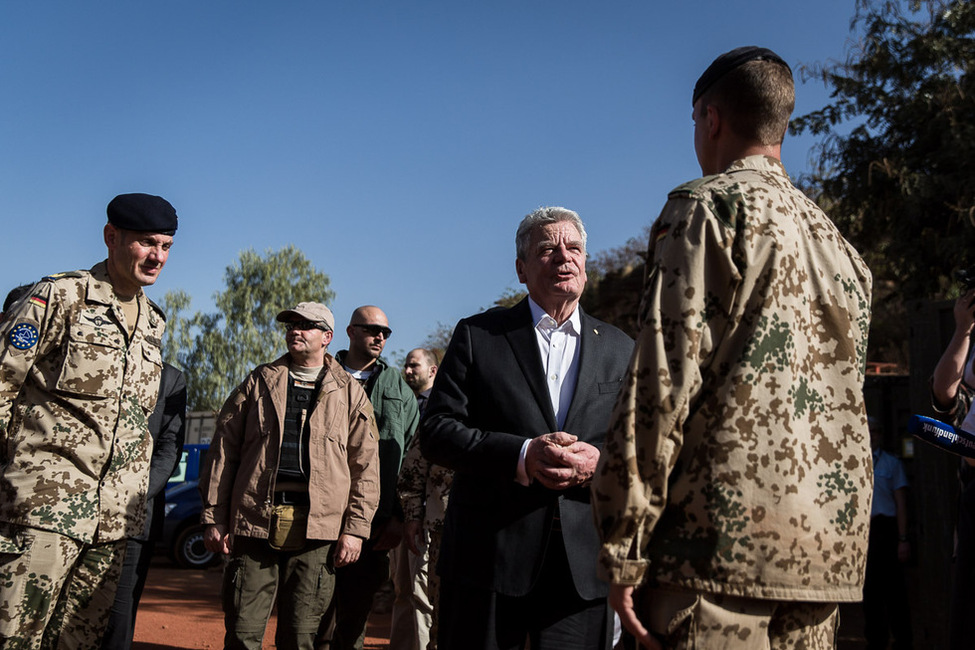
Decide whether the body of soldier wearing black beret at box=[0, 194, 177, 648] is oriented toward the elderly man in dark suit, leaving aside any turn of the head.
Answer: yes

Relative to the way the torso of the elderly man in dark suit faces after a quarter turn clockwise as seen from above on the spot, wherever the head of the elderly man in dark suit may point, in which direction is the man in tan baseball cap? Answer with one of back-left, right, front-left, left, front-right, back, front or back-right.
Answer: right

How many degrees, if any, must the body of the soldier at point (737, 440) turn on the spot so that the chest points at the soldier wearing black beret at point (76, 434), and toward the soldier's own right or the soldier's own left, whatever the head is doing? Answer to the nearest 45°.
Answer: approximately 45° to the soldier's own left

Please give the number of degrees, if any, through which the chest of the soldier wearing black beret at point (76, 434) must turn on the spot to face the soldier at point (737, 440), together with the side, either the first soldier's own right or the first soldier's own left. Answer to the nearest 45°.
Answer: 0° — they already face them

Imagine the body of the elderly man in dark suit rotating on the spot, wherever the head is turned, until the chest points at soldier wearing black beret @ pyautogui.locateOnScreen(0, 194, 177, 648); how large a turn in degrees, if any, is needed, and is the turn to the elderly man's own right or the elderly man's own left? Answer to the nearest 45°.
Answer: approximately 135° to the elderly man's own right

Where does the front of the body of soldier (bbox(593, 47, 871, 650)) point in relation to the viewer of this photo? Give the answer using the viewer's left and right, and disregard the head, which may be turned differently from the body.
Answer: facing away from the viewer and to the left of the viewer

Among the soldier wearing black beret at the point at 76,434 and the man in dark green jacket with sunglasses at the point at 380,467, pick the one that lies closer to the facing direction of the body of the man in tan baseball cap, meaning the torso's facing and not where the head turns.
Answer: the soldier wearing black beret

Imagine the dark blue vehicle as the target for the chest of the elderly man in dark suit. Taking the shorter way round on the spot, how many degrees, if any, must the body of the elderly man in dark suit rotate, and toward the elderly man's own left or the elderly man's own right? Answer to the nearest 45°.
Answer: approximately 180°

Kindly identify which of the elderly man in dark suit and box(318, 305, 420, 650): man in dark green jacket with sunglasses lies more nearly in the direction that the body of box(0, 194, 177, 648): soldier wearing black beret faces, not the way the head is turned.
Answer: the elderly man in dark suit

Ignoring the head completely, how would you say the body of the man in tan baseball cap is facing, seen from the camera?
toward the camera

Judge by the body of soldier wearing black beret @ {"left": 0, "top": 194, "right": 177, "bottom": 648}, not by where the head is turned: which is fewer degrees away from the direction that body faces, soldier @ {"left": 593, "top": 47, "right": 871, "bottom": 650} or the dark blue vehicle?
the soldier

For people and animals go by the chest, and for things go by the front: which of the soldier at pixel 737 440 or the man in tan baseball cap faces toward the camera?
the man in tan baseball cap

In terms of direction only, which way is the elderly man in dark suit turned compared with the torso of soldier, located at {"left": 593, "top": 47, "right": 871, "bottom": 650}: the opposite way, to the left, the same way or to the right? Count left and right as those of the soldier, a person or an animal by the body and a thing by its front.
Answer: the opposite way

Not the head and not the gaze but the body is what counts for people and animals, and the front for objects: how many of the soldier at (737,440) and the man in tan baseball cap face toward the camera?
1

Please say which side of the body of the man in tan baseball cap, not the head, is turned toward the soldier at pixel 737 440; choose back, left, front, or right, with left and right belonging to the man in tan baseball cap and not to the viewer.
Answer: front

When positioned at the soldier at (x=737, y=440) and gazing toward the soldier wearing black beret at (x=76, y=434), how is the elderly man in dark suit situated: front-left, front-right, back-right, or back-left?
front-right

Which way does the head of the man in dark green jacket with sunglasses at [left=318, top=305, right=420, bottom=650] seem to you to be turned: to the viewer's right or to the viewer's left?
to the viewer's right

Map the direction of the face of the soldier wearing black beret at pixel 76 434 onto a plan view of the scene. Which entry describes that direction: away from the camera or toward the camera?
toward the camera
